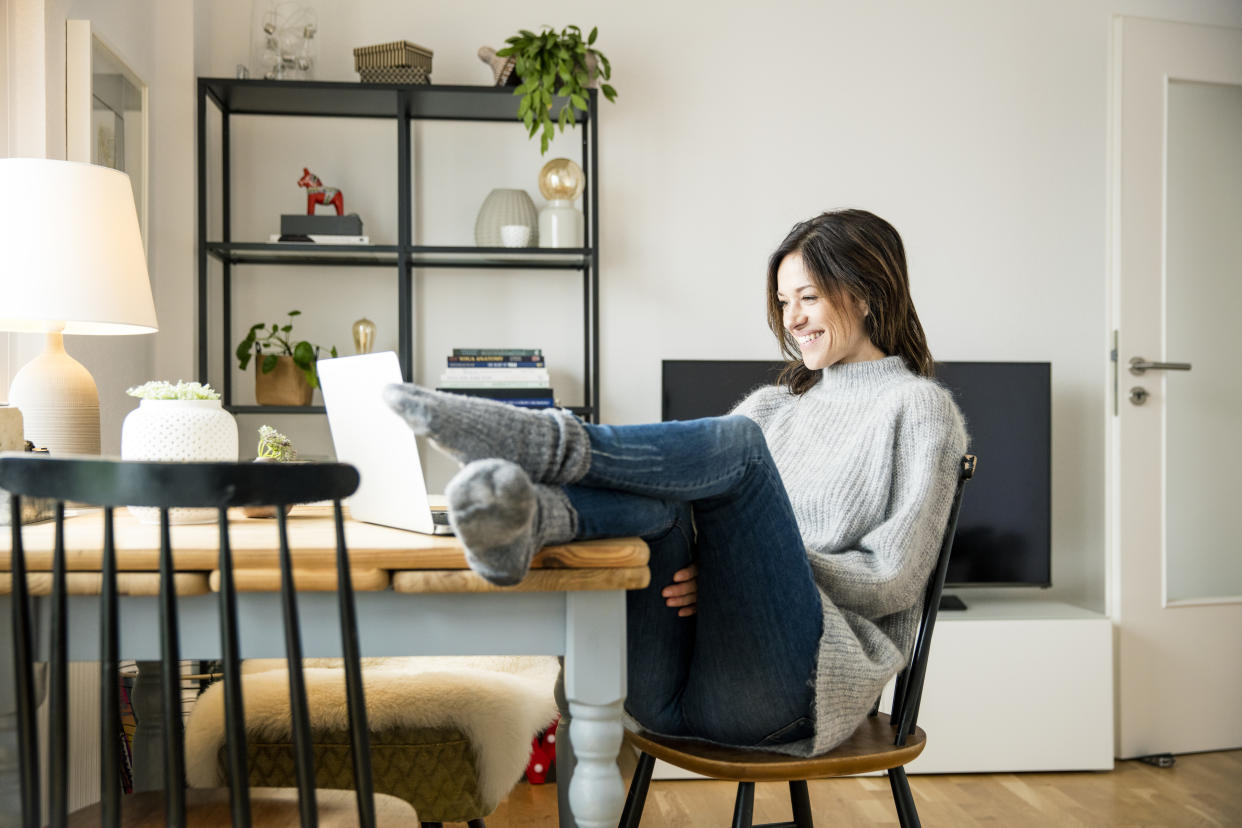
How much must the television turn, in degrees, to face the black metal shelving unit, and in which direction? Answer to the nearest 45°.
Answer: approximately 90° to its right

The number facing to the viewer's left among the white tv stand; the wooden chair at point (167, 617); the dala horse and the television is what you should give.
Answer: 1

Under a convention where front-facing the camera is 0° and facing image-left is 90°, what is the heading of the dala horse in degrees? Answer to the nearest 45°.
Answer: approximately 90°

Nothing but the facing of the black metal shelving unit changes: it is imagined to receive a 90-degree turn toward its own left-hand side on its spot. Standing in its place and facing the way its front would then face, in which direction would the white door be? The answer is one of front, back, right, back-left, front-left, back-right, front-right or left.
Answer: front

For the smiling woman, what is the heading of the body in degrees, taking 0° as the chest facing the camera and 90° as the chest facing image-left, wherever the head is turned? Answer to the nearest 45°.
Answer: approximately 45°

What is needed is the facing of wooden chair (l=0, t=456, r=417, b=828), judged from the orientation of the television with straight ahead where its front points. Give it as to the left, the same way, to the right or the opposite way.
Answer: the opposite way

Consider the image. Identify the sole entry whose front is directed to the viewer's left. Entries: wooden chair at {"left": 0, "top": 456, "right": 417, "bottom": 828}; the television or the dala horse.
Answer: the dala horse

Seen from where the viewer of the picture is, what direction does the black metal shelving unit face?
facing the viewer

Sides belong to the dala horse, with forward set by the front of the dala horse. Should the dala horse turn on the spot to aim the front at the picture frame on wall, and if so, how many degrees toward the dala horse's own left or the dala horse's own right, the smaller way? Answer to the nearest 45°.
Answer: approximately 45° to the dala horse's own left

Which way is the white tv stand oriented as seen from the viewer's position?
toward the camera

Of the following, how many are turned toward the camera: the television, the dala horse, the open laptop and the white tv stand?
2

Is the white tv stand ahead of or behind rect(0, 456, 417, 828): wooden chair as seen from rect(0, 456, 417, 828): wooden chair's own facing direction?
ahead

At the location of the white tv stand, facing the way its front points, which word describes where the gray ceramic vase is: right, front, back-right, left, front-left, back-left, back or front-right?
right

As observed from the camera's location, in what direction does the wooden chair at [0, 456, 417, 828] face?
facing away from the viewer and to the right of the viewer

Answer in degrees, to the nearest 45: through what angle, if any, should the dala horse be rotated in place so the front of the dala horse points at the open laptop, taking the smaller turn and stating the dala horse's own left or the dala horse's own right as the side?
approximately 90° to the dala horse's own left
